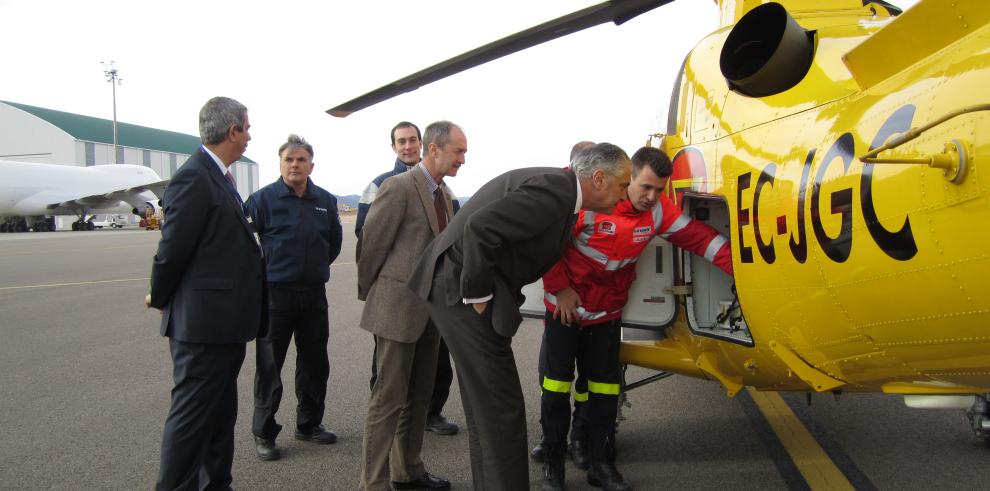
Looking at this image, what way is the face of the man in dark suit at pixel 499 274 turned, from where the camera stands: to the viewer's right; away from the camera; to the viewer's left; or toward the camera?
to the viewer's right

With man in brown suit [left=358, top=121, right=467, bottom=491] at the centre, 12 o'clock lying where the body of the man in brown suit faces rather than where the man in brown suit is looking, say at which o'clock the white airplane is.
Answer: The white airplane is roughly at 8 o'clock from the man in brown suit.

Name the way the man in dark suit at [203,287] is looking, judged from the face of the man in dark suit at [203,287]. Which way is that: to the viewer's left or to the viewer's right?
to the viewer's right

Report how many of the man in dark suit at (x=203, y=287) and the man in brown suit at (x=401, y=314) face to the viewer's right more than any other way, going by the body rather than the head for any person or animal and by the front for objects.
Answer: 2

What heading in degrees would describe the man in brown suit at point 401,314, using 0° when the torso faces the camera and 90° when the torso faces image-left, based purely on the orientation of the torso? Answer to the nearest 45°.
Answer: approximately 270°

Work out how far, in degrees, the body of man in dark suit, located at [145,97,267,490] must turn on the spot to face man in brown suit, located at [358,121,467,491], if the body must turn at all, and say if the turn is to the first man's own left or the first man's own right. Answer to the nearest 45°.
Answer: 0° — they already face them

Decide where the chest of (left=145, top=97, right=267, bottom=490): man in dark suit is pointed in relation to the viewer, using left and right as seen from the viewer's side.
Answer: facing to the right of the viewer

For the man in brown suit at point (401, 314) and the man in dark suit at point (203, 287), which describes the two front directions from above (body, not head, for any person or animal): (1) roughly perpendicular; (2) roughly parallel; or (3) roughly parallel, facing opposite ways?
roughly parallel

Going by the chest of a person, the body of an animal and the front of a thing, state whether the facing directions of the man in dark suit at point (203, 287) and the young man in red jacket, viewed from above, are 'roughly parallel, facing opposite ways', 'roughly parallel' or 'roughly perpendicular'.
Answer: roughly perpendicular

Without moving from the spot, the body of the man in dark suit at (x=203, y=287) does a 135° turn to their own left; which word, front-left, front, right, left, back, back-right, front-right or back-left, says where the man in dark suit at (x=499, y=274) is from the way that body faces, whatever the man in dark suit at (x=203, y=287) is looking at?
back

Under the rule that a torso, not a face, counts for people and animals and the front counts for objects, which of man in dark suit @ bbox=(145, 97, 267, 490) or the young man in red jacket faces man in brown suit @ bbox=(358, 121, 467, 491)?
the man in dark suit
